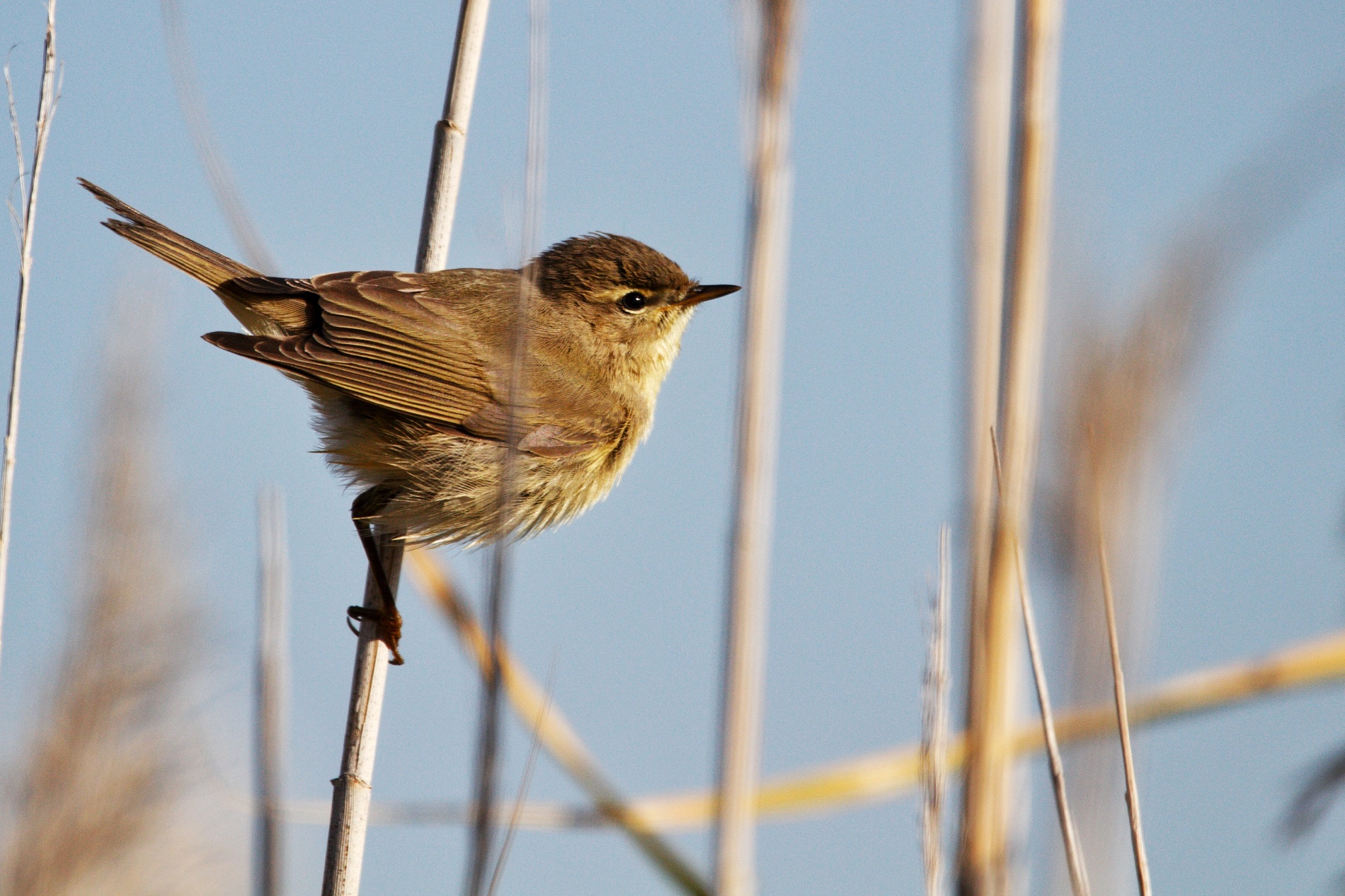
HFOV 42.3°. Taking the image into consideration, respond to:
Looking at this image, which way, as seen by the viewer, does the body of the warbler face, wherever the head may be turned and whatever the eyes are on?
to the viewer's right

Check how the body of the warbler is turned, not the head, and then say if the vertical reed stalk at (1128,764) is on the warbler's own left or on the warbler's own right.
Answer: on the warbler's own right
